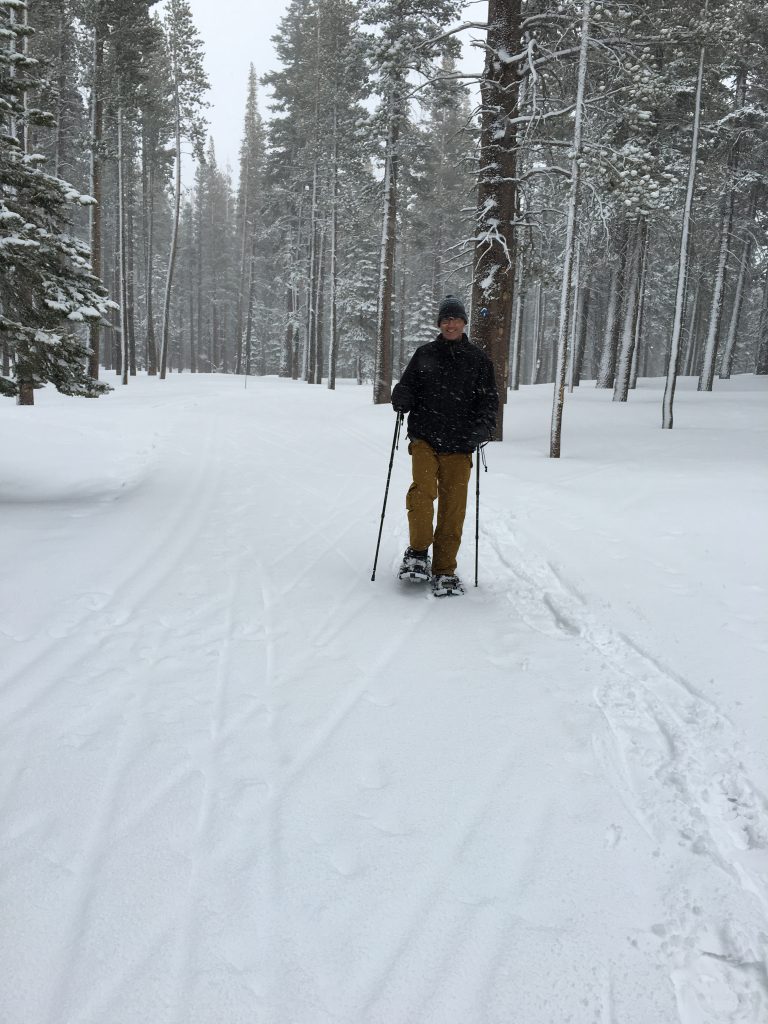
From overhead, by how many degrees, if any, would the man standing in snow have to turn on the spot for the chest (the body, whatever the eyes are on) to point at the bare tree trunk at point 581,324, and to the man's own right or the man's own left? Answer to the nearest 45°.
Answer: approximately 180°

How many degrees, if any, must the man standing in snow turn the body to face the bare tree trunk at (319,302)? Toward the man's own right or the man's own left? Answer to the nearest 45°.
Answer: approximately 180°

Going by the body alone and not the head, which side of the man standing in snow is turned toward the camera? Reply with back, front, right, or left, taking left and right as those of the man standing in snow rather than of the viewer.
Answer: front

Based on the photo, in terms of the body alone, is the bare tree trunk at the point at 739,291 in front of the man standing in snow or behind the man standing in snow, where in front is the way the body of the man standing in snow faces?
behind
